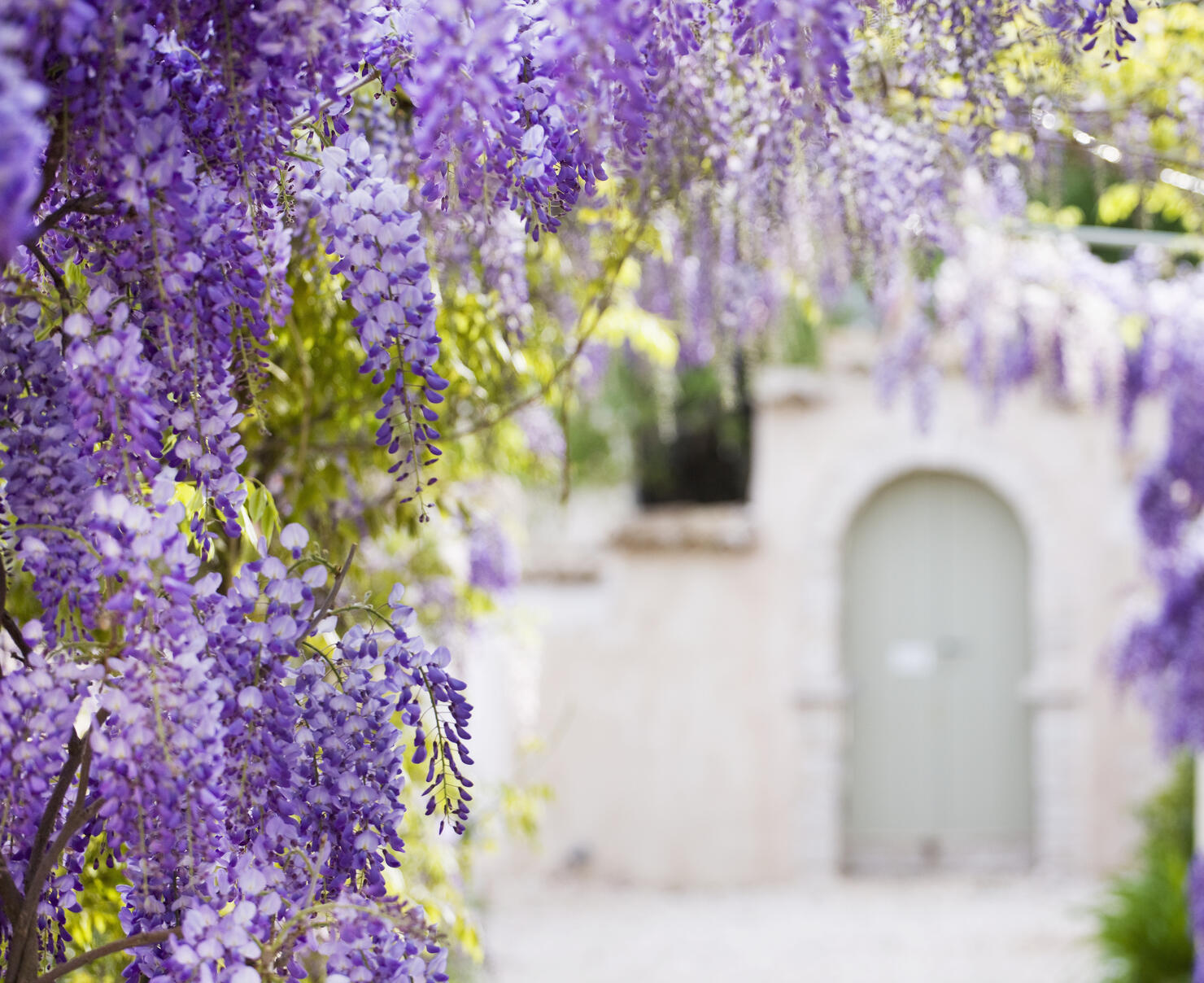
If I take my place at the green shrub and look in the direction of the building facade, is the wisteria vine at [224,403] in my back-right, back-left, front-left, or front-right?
back-left

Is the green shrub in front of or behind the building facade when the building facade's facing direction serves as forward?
in front

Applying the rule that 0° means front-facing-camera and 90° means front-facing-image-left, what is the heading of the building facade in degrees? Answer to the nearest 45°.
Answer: approximately 0°

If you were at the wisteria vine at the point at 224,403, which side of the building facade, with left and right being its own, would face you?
front
